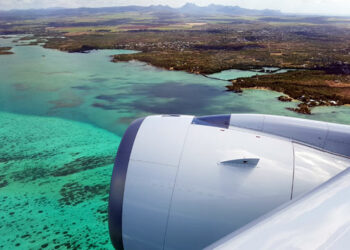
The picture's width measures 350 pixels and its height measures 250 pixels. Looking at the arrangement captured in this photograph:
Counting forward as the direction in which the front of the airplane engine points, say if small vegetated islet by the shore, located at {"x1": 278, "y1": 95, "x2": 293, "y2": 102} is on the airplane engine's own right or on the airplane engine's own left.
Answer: on the airplane engine's own right

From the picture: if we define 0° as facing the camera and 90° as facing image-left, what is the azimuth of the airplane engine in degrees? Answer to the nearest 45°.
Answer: approximately 90°
